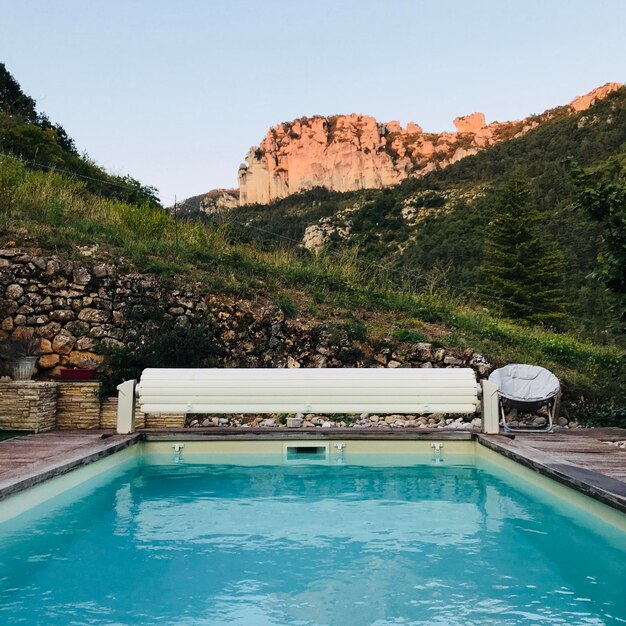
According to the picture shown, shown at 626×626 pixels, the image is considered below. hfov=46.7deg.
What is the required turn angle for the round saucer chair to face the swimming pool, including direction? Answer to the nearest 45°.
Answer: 0° — it already faces it

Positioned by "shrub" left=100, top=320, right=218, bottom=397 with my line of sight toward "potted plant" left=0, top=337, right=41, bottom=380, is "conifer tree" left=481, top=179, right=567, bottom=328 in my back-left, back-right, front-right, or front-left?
back-right

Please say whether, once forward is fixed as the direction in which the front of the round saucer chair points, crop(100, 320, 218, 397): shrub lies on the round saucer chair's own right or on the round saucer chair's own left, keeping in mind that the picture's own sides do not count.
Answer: on the round saucer chair's own right

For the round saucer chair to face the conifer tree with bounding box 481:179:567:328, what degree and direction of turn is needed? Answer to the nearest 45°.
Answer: approximately 180°

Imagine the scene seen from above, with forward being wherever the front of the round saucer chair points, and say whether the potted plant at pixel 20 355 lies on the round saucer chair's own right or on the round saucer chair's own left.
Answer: on the round saucer chair's own right

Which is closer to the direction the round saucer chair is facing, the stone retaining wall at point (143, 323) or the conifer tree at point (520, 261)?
the stone retaining wall

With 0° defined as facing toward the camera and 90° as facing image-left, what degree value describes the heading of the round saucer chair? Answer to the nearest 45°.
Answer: approximately 0°

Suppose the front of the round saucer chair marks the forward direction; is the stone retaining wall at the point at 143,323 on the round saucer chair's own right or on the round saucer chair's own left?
on the round saucer chair's own right
